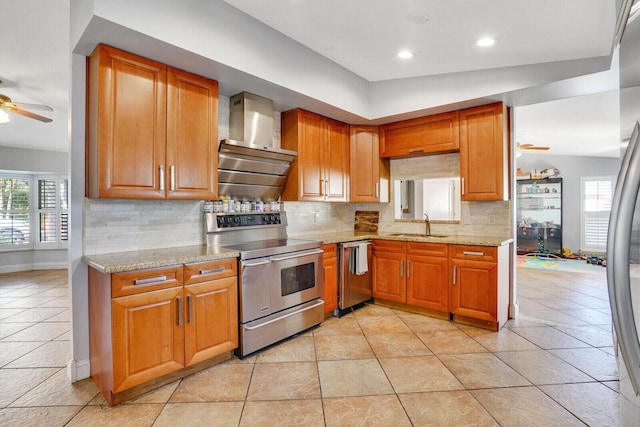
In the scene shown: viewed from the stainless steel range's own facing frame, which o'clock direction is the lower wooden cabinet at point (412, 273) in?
The lower wooden cabinet is roughly at 10 o'clock from the stainless steel range.

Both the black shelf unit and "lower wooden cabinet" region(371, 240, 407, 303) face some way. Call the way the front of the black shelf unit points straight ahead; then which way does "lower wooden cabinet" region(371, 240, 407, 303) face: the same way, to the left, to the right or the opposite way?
the same way

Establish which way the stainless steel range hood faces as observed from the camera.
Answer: facing the viewer and to the right of the viewer

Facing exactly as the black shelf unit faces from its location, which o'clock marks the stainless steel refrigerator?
The stainless steel refrigerator is roughly at 12 o'clock from the black shelf unit.

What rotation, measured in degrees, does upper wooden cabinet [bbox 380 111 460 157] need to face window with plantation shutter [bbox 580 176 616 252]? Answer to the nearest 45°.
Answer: approximately 180°

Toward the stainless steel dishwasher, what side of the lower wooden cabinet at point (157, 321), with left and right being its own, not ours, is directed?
left

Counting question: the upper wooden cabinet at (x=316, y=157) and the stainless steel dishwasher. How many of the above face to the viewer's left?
0

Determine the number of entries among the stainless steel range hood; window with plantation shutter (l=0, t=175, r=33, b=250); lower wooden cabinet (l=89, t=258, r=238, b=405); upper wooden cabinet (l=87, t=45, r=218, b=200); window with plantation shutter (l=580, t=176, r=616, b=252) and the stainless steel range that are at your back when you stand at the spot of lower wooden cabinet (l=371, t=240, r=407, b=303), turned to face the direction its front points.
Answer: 1

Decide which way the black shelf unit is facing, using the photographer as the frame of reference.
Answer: facing the viewer

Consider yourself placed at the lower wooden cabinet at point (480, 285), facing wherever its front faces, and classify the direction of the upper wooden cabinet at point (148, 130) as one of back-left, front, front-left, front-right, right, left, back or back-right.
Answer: front

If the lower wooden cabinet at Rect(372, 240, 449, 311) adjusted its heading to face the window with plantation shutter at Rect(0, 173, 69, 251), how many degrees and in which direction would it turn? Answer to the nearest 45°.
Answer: approximately 45° to its right

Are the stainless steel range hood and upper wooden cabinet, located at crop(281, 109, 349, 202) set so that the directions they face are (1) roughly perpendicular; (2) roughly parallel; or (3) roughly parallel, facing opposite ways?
roughly parallel
